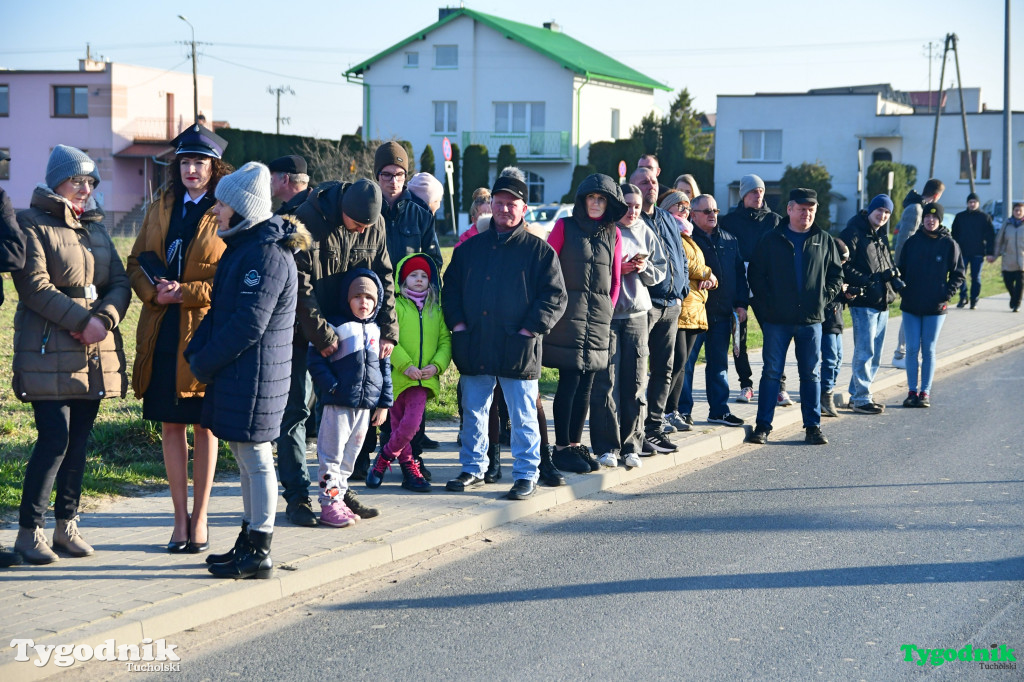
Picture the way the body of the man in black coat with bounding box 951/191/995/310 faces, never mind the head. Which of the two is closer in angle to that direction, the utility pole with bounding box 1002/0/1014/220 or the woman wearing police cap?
the woman wearing police cap

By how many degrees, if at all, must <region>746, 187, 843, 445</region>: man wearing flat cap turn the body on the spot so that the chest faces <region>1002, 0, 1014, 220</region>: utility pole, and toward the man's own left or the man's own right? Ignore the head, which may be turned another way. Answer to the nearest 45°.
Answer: approximately 180°

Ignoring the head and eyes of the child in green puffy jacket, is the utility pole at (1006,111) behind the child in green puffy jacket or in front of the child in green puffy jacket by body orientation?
behind

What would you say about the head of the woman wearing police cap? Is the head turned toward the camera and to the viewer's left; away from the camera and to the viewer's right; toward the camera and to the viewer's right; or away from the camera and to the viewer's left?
toward the camera and to the viewer's right

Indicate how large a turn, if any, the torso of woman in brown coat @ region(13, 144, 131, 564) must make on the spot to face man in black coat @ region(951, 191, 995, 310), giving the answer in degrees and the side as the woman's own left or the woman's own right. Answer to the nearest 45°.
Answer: approximately 90° to the woman's own left

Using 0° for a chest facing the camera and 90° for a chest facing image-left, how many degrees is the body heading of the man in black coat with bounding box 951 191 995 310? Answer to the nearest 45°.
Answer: approximately 0°

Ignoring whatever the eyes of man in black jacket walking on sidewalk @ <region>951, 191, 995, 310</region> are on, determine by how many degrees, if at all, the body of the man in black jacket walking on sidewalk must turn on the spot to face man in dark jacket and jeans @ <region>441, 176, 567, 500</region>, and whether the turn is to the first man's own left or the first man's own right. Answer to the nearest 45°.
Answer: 0° — they already face them

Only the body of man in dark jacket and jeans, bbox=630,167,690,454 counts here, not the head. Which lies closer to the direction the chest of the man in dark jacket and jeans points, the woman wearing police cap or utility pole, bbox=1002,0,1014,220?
the woman wearing police cap

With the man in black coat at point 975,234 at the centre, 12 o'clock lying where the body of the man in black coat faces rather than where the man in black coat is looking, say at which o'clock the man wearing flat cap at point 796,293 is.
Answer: The man wearing flat cap is roughly at 12 o'clock from the man in black coat.

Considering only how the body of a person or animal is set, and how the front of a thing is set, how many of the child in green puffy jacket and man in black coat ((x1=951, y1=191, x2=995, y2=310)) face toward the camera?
2
